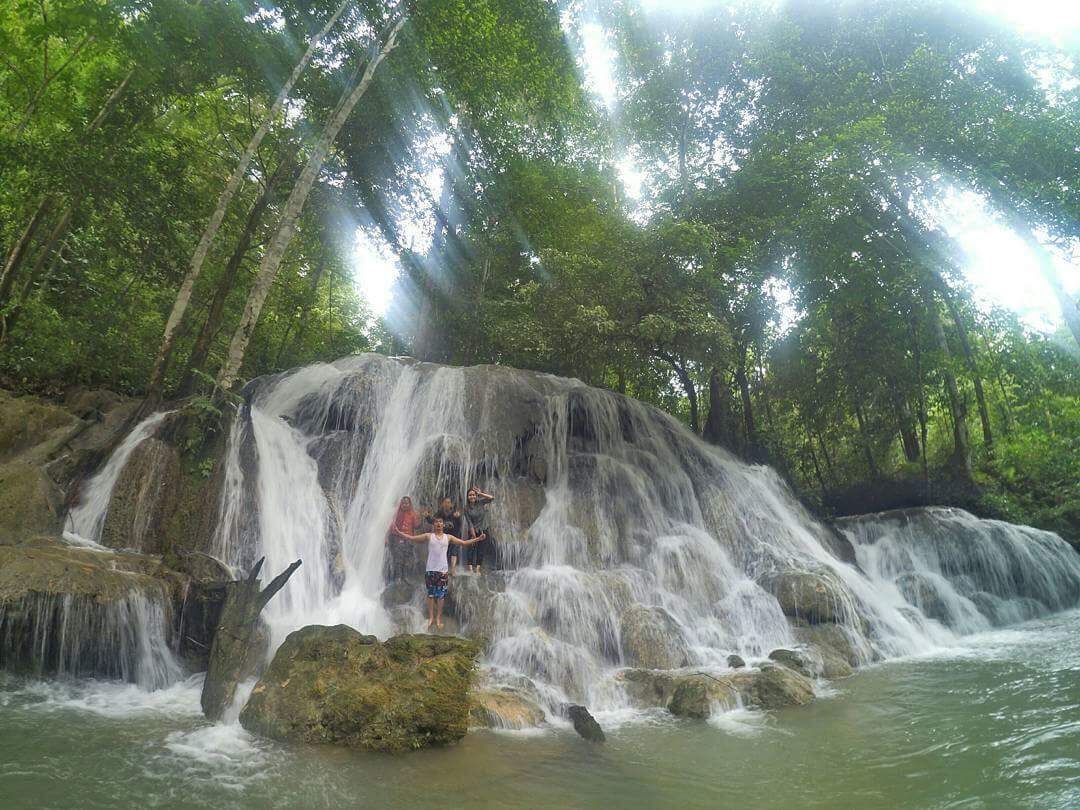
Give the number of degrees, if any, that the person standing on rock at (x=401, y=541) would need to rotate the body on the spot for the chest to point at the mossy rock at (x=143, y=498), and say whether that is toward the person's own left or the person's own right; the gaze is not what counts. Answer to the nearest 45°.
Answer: approximately 90° to the person's own right

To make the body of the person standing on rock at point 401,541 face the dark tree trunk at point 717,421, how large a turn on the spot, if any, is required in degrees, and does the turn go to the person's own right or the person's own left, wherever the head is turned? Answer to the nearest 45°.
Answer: approximately 135° to the person's own left

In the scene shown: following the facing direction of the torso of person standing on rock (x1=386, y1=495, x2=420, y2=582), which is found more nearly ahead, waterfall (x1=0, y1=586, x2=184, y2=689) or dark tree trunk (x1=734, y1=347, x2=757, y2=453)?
the waterfall

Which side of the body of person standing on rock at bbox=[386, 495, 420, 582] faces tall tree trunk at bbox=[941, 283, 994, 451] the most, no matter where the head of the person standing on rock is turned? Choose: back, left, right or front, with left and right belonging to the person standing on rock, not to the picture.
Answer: left

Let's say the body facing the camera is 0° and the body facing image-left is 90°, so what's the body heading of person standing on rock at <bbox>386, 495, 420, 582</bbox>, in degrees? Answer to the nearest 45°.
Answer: approximately 0°

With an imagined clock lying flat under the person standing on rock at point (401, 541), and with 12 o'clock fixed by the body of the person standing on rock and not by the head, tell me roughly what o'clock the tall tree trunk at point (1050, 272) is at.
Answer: The tall tree trunk is roughly at 9 o'clock from the person standing on rock.

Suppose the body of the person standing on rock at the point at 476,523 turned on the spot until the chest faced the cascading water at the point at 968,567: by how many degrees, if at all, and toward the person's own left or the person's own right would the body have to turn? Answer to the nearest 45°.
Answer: approximately 90° to the person's own left

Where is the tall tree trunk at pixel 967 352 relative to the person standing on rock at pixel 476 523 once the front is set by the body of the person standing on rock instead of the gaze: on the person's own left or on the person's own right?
on the person's own left

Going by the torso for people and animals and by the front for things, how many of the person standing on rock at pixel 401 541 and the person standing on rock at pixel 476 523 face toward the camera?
2
